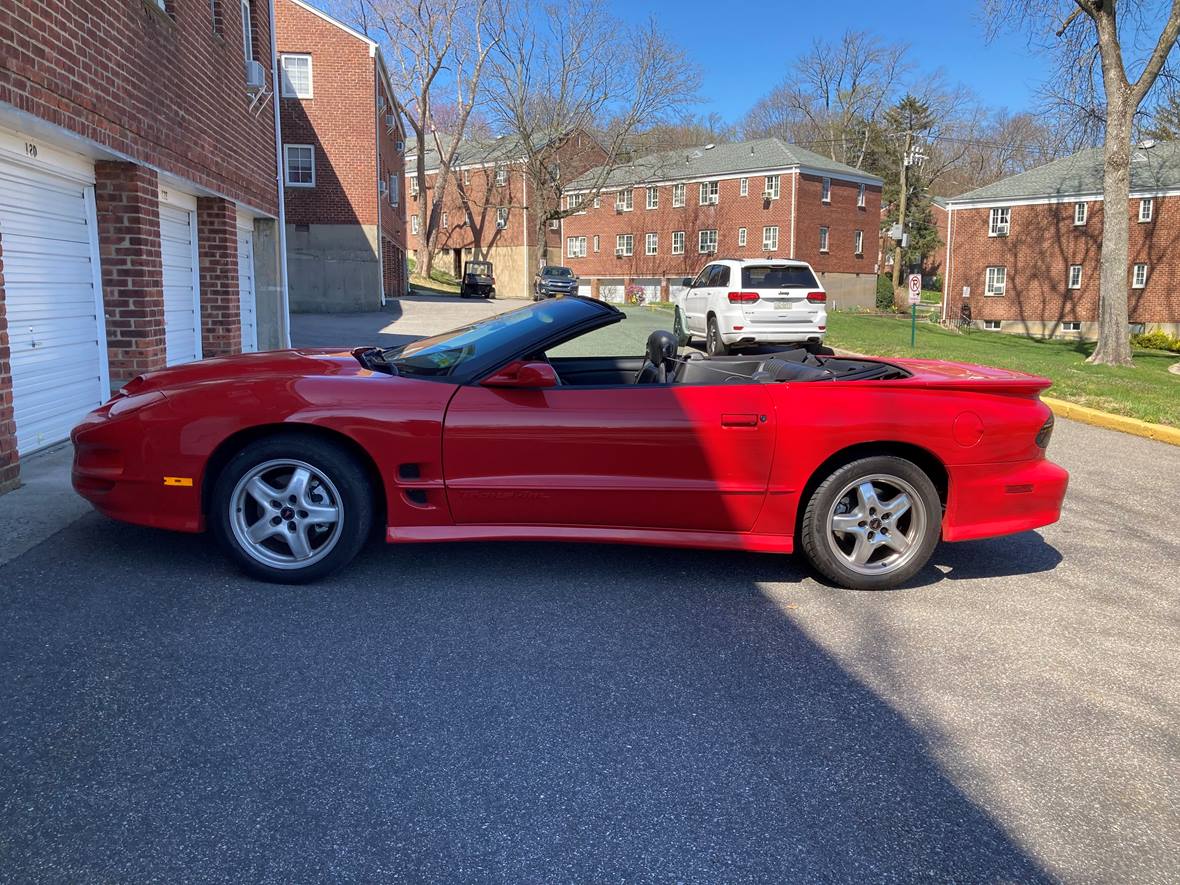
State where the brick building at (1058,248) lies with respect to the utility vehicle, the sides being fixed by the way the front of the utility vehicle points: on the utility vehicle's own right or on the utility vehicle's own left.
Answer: on the utility vehicle's own left

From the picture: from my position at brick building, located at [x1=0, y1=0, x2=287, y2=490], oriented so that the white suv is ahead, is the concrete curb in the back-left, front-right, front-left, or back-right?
front-right

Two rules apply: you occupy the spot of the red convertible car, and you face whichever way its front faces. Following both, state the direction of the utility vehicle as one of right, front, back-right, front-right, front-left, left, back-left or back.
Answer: right

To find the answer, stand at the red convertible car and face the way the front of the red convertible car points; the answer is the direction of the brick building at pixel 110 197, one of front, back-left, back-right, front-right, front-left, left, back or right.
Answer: front-right

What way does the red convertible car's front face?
to the viewer's left

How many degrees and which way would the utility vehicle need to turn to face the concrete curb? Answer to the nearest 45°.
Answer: approximately 180°

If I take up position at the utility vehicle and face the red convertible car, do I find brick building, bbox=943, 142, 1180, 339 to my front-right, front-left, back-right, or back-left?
front-left

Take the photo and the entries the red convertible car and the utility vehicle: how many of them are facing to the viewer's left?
1

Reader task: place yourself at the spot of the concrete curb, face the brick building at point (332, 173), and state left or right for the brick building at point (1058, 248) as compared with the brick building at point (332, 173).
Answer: right
